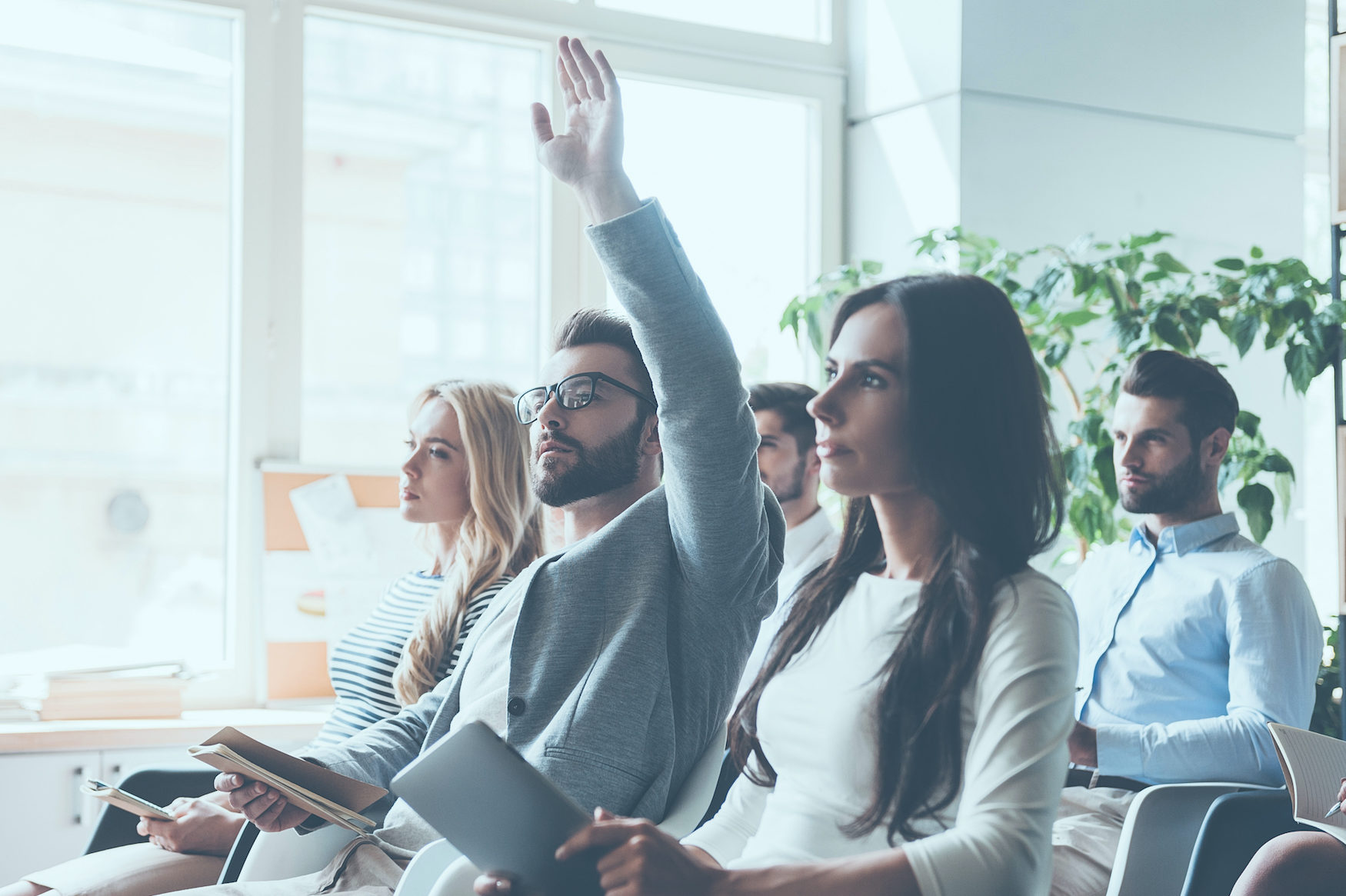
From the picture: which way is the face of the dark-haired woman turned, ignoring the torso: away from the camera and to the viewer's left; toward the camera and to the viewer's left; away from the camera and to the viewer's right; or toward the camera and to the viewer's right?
toward the camera and to the viewer's left

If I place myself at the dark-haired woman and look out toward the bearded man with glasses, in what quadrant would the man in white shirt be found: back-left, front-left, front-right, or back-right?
front-right

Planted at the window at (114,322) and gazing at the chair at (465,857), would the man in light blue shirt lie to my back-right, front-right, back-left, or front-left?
front-left

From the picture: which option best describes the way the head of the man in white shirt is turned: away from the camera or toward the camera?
toward the camera

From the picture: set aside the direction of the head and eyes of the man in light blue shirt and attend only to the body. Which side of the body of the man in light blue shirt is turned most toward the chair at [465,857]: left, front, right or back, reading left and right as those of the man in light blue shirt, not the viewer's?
front

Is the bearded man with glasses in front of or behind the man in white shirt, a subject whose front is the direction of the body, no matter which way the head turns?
in front

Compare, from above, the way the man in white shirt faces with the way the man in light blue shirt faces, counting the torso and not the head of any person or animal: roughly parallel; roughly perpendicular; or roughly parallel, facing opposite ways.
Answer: roughly parallel

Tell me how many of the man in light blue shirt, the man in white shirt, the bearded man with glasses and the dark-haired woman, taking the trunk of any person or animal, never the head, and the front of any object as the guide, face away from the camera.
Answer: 0

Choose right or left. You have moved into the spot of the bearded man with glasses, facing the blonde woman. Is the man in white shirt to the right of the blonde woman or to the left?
right

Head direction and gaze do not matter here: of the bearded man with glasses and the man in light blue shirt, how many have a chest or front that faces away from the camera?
0

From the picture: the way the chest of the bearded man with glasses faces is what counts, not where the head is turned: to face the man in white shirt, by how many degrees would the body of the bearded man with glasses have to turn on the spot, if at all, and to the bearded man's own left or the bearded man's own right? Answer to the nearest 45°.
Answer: approximately 180°

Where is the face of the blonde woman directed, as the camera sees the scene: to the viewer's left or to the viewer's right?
to the viewer's left

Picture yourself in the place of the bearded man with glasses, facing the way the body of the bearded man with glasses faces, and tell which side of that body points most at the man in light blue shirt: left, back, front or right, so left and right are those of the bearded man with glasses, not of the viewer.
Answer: back

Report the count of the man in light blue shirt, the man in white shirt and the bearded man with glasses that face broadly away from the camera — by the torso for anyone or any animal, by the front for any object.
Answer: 0

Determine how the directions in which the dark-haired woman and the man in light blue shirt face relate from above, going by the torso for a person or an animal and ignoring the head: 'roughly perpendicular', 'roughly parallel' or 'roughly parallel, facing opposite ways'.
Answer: roughly parallel

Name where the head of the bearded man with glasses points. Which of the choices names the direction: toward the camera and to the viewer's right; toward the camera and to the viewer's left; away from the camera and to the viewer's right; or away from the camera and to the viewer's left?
toward the camera and to the viewer's left

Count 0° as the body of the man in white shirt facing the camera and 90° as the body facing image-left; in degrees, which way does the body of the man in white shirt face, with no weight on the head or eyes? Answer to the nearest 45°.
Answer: approximately 45°

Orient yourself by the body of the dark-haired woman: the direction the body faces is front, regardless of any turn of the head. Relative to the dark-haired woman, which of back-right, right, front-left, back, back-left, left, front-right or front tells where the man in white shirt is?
back-right
